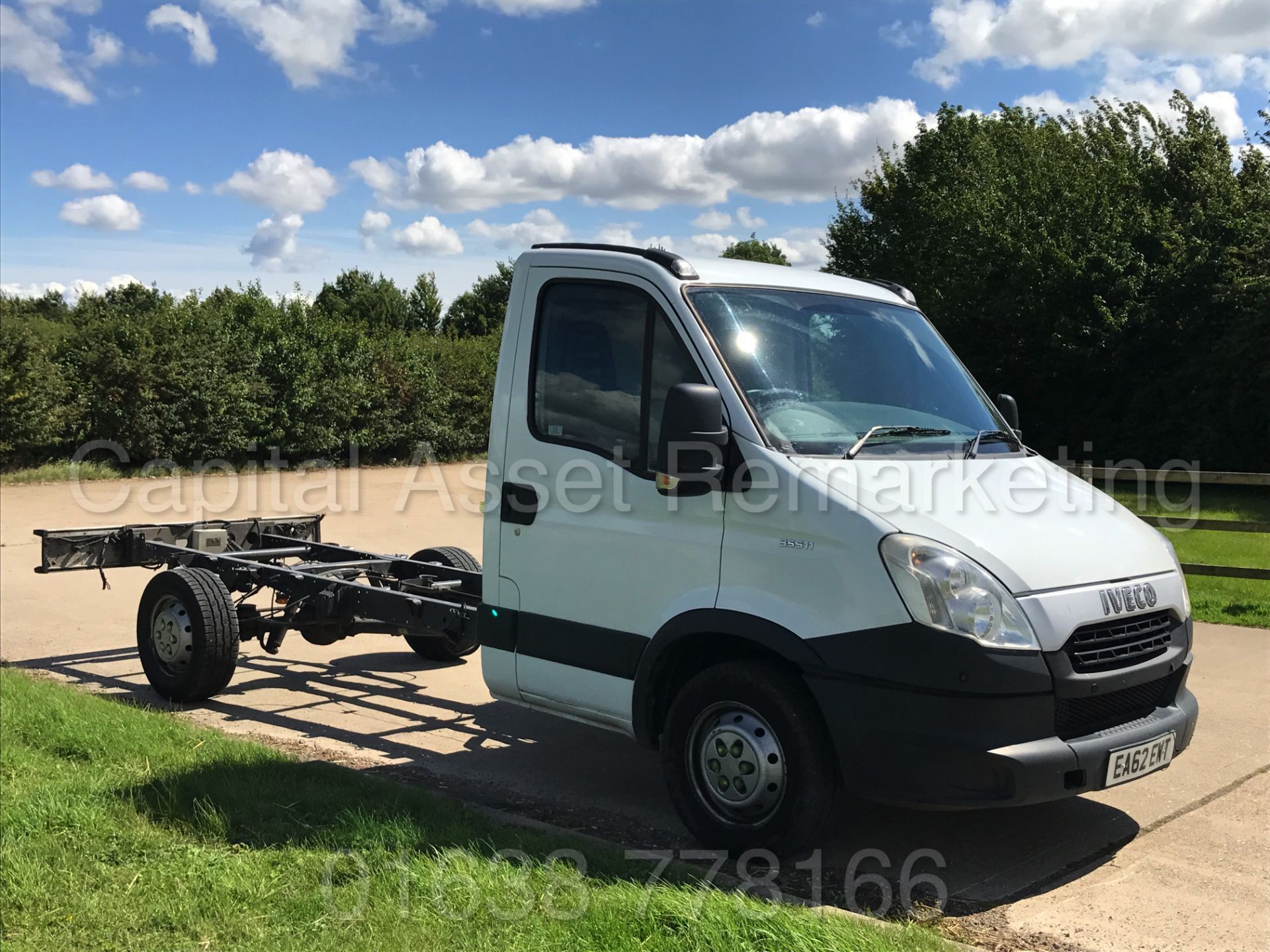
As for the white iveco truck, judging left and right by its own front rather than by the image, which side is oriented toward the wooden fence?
left

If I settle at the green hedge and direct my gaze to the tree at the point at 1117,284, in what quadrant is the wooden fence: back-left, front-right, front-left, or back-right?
front-right

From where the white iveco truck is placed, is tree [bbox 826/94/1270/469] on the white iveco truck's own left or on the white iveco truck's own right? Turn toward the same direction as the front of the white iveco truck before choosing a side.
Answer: on the white iveco truck's own left

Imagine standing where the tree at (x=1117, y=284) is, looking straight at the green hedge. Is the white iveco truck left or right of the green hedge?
left

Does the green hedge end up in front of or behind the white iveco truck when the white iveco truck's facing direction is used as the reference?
behind
